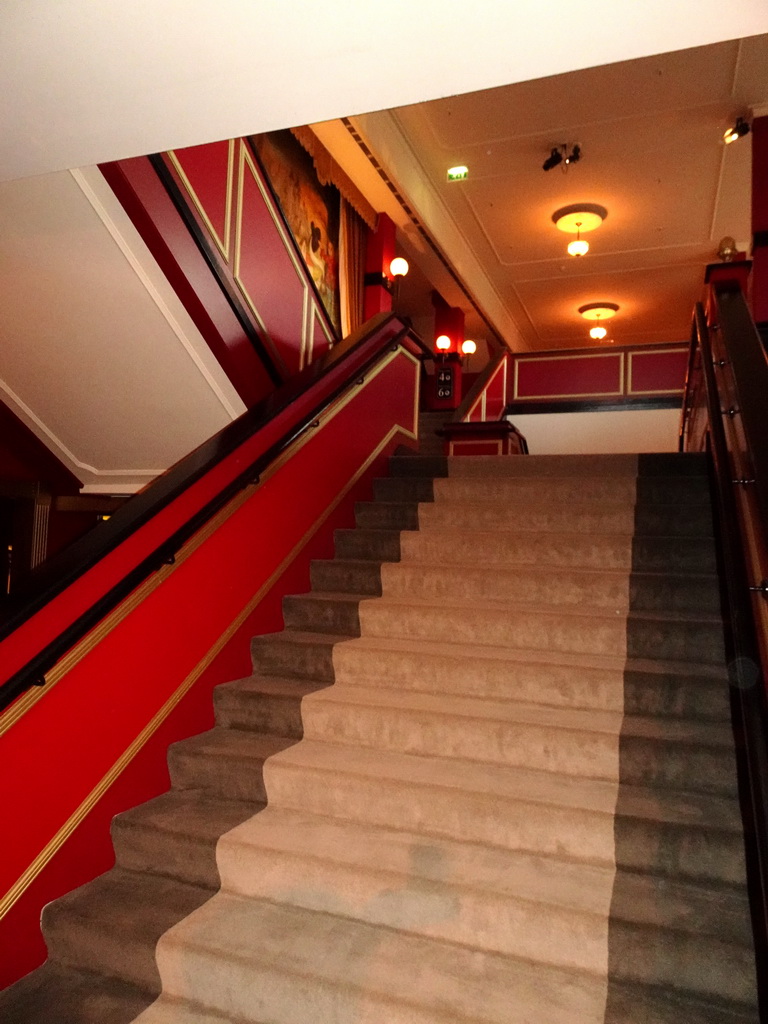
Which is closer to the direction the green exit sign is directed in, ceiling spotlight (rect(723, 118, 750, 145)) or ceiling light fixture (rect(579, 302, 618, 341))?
the ceiling spotlight

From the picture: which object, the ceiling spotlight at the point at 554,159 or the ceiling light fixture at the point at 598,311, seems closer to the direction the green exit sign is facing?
the ceiling spotlight

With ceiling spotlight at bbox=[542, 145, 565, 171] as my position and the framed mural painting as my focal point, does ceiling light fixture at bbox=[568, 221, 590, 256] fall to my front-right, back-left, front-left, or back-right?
back-right

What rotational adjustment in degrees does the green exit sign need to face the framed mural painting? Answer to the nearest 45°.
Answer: approximately 45° to its right

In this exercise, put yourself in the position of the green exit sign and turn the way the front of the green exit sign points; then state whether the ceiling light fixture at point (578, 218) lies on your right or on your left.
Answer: on your left

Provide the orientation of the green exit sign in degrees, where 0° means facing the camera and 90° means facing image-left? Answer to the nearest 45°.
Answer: approximately 0°
